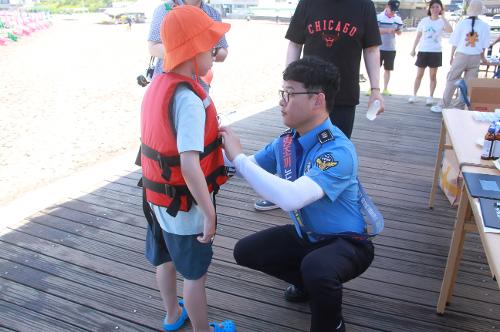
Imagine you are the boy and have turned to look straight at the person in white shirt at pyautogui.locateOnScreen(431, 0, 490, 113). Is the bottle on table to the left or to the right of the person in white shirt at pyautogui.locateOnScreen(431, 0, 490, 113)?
right

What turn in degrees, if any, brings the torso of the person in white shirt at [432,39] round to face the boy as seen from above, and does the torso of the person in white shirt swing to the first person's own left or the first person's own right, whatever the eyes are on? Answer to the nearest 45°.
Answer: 0° — they already face them

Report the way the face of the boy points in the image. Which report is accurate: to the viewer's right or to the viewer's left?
to the viewer's right

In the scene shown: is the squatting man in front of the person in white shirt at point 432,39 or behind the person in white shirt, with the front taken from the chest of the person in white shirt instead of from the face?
in front

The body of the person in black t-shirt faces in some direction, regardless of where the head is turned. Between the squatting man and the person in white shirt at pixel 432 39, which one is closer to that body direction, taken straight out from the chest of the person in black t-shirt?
the squatting man
